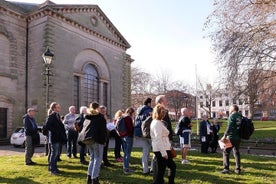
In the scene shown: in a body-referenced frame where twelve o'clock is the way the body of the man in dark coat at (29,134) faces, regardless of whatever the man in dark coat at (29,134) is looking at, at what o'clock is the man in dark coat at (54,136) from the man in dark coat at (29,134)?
the man in dark coat at (54,136) is roughly at 1 o'clock from the man in dark coat at (29,134).

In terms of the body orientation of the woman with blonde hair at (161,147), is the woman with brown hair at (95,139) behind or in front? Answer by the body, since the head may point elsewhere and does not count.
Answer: behind

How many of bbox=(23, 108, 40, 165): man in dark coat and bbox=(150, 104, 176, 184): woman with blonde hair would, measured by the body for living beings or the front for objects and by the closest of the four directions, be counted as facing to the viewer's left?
0

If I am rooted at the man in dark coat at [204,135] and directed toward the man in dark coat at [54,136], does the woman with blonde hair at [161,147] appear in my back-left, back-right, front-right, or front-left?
front-left

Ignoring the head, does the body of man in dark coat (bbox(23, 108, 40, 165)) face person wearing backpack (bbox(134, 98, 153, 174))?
yes

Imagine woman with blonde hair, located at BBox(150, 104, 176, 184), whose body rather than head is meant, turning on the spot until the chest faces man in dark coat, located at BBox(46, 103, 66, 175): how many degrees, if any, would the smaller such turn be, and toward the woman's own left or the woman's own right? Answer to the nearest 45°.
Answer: approximately 135° to the woman's own left

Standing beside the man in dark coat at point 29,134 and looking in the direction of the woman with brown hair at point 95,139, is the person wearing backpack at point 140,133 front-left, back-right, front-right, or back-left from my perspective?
front-left

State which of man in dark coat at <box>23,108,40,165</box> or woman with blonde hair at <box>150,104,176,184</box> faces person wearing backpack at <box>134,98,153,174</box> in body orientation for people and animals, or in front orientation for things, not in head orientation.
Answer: the man in dark coat

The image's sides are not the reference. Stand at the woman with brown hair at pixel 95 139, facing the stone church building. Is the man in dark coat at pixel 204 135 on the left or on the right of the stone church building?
right

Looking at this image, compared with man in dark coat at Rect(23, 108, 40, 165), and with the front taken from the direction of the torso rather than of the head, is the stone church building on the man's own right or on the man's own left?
on the man's own left

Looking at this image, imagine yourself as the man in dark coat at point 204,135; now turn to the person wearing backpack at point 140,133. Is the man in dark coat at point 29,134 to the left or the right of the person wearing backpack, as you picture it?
right

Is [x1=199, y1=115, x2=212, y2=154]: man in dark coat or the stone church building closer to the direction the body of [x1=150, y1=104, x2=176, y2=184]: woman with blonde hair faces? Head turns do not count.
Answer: the man in dark coat

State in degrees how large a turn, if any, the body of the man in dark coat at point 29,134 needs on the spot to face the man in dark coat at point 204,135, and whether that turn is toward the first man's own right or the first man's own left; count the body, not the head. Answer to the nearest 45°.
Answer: approximately 45° to the first man's own left

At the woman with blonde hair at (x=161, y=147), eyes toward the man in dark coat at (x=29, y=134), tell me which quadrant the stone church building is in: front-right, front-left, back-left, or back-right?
front-right

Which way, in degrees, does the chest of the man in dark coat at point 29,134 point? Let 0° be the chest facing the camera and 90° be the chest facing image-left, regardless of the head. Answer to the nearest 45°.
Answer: approximately 315°
